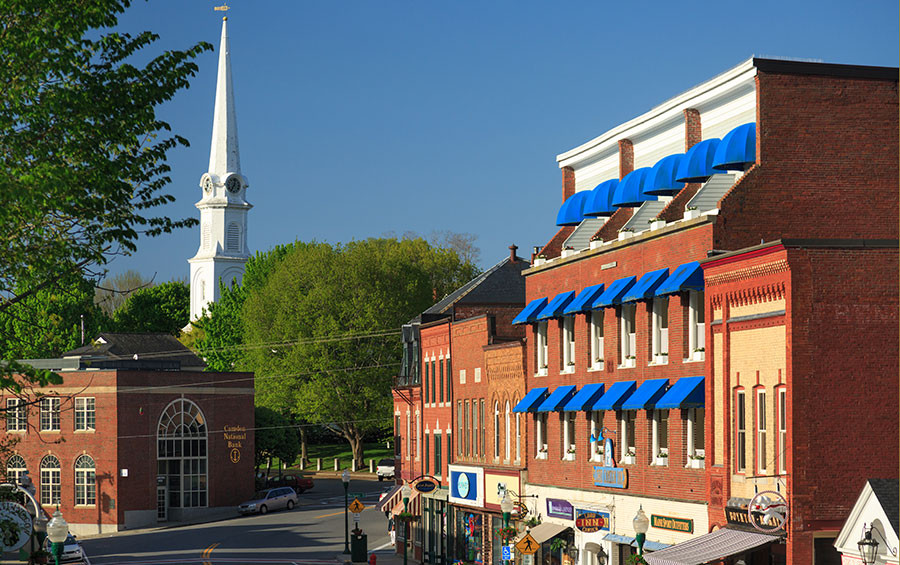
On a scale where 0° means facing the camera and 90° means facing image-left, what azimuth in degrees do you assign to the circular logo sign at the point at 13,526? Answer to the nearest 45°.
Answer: approximately 0°

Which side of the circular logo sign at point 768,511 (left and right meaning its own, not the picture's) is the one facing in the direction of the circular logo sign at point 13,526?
right

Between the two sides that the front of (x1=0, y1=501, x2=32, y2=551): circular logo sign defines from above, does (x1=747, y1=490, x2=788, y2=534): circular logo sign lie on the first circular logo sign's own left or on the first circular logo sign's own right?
on the first circular logo sign's own left

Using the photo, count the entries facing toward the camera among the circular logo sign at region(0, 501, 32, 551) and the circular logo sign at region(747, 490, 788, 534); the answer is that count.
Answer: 2

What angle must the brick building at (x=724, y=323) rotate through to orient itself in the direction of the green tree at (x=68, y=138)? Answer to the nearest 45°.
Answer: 0° — it already faces it

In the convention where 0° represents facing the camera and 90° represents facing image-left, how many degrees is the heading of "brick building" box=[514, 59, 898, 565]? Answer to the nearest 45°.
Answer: approximately 45°
